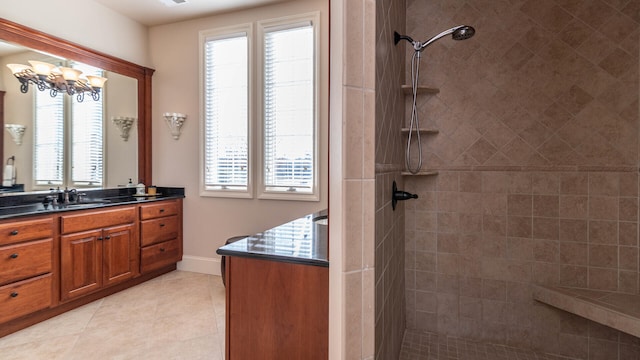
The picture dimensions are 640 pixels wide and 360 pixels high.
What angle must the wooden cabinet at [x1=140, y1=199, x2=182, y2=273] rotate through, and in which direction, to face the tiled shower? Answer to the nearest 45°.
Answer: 0° — it already faces it

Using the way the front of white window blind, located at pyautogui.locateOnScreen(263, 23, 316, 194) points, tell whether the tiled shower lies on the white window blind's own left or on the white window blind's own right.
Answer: on the white window blind's own left

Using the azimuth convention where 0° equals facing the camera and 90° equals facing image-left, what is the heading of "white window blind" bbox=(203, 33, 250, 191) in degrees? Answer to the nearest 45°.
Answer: approximately 45°

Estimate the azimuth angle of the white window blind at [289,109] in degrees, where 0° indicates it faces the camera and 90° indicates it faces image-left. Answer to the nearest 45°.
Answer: approximately 45°

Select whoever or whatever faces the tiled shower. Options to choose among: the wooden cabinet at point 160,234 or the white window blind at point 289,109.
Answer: the wooden cabinet

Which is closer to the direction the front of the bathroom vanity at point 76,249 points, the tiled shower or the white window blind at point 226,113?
the tiled shower

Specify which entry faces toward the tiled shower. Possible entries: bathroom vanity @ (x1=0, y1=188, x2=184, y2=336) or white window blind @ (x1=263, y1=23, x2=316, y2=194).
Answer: the bathroom vanity

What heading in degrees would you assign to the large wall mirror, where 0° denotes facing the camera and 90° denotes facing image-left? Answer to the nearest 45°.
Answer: approximately 315°

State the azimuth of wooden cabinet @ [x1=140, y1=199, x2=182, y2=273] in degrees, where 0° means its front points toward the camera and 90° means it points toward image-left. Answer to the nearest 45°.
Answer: approximately 315°

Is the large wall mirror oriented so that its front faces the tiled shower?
yes

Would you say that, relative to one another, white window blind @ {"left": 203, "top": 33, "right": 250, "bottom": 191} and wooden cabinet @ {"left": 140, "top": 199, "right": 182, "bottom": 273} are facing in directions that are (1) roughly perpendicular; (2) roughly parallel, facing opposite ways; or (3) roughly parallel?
roughly perpendicular

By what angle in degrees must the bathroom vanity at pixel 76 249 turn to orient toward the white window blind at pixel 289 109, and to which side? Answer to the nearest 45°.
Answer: approximately 45° to its left

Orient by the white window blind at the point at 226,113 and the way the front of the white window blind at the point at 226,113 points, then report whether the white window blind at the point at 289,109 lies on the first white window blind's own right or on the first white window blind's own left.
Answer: on the first white window blind's own left
